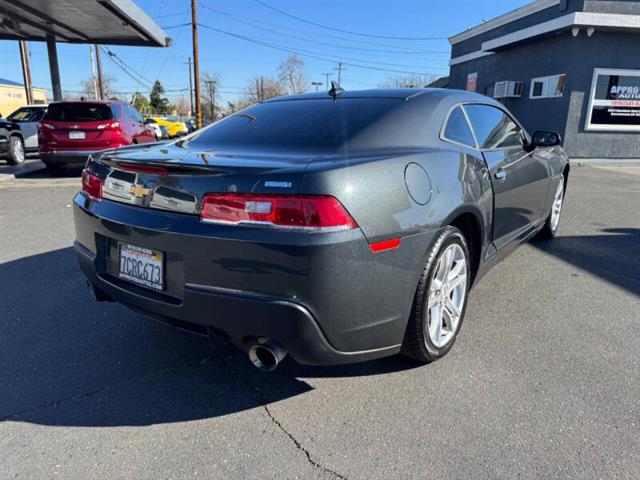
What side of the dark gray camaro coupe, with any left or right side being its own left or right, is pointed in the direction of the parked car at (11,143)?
left

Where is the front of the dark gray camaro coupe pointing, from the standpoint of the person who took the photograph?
facing away from the viewer and to the right of the viewer

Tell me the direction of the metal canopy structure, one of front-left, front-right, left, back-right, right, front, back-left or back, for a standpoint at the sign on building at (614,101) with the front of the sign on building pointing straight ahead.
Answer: front-right

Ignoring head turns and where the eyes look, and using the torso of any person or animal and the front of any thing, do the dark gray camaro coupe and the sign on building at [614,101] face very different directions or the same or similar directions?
very different directions

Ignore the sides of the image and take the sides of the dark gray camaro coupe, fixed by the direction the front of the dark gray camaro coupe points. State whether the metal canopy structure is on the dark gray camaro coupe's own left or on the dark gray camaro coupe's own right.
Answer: on the dark gray camaro coupe's own left

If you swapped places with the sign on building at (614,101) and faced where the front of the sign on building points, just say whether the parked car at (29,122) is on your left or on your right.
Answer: on your right

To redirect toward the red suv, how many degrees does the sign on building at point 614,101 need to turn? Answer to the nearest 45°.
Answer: approximately 45° to its right

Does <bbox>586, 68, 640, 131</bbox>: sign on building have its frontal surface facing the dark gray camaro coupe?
yes

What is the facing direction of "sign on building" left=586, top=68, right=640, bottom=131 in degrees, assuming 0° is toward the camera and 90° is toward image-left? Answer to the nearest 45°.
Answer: approximately 0°

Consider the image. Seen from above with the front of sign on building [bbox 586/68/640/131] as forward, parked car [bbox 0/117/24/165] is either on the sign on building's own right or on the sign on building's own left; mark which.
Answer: on the sign on building's own right

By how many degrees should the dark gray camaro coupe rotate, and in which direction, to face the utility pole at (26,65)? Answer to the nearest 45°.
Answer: approximately 90° to its left

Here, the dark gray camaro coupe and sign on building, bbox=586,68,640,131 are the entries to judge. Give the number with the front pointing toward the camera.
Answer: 1
